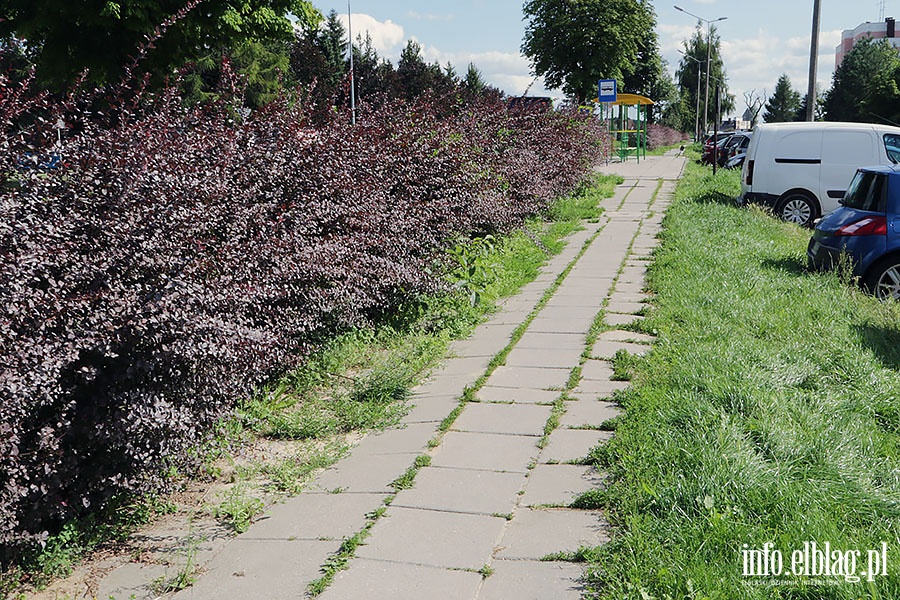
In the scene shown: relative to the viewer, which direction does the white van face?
to the viewer's right

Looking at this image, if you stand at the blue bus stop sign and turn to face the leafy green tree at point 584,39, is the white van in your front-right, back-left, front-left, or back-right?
back-right

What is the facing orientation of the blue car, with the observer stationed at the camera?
facing away from the viewer and to the right of the viewer

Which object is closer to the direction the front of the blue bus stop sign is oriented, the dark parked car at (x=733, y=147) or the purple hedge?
the purple hedge

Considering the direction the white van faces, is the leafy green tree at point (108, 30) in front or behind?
behind

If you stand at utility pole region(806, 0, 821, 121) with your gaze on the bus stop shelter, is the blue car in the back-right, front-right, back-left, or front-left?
back-left
